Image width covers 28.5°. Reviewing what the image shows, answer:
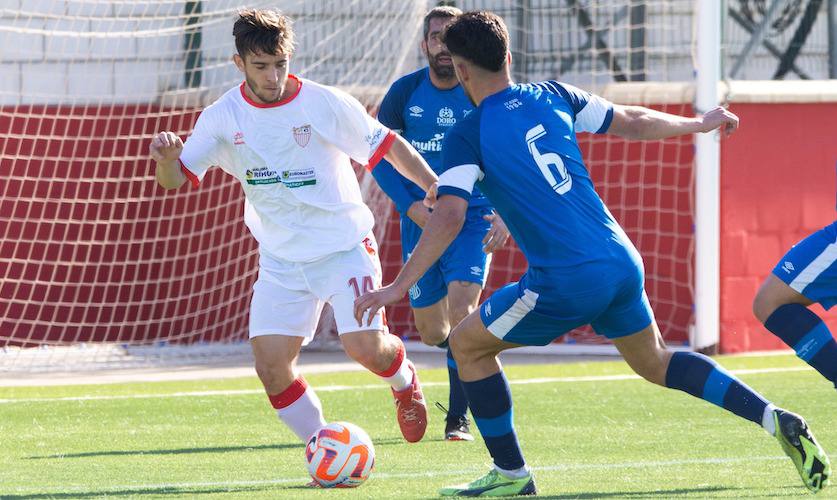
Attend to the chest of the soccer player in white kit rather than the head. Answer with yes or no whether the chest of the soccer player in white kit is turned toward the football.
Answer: yes

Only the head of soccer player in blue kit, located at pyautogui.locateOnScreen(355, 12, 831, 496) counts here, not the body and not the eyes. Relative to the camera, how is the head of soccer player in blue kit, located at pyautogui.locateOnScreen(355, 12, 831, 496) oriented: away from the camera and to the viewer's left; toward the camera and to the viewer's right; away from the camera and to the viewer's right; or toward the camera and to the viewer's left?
away from the camera and to the viewer's left

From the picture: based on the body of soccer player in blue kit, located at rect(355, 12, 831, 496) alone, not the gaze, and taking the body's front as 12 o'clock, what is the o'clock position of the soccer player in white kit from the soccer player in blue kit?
The soccer player in white kit is roughly at 12 o'clock from the soccer player in blue kit.

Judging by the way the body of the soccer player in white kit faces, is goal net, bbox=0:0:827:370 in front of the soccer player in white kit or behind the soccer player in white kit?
behind

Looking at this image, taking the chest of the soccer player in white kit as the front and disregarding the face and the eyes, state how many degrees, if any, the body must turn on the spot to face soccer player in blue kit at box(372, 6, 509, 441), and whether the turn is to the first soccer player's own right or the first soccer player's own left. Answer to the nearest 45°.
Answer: approximately 135° to the first soccer player's own left

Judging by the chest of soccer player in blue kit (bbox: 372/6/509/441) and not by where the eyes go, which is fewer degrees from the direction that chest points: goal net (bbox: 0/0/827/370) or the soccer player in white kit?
the soccer player in white kit
